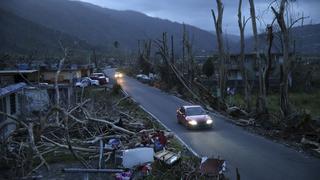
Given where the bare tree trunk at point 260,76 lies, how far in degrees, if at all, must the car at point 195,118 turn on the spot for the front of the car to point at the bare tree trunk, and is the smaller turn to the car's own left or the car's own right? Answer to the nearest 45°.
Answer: approximately 90° to the car's own left

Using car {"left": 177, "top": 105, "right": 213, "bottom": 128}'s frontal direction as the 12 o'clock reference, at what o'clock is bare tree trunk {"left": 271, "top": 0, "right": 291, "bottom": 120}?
The bare tree trunk is roughly at 10 o'clock from the car.

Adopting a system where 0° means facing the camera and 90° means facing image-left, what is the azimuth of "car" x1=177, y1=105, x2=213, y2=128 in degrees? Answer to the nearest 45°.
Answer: approximately 315°
